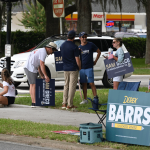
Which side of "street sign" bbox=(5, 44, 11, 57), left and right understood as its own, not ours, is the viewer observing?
front

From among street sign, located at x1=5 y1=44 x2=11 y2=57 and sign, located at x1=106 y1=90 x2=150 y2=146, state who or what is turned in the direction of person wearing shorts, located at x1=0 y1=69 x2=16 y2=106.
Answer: the street sign

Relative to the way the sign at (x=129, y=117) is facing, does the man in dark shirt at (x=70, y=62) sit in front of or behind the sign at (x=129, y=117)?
behind

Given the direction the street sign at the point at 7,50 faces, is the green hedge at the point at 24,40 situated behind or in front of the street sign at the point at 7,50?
behind

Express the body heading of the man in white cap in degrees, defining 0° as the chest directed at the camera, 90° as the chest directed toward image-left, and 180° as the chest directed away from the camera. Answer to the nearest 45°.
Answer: approximately 270°

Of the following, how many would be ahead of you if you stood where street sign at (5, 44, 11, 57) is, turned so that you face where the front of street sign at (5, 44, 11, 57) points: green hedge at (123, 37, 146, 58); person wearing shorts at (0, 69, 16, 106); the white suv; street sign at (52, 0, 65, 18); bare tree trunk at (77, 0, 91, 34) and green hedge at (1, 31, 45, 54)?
1

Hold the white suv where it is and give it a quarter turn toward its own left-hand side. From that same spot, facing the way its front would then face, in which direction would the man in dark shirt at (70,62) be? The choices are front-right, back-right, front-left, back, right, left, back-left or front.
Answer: front-right

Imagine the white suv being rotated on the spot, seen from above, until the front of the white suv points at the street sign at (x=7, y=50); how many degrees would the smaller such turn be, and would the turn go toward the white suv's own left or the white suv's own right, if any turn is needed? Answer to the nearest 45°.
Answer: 0° — it already faces it

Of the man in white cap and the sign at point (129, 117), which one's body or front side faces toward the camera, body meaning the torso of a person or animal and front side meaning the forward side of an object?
the sign

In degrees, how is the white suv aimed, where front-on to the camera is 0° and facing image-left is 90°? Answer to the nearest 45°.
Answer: approximately 45°

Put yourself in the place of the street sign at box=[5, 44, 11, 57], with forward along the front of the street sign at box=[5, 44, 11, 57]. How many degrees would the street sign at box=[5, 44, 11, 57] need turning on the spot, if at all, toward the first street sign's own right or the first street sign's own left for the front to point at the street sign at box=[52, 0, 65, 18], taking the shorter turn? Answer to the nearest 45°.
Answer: approximately 135° to the first street sign's own left

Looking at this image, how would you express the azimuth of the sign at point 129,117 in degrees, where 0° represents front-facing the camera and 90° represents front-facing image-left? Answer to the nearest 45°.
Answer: approximately 0°

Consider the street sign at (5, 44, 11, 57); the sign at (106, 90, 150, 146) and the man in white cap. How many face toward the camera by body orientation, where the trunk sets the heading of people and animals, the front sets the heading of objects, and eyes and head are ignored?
2

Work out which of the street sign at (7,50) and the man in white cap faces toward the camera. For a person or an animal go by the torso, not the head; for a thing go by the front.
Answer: the street sign

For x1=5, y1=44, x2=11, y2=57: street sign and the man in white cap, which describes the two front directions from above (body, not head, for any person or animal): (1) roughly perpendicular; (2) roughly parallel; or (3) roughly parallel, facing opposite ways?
roughly perpendicular
